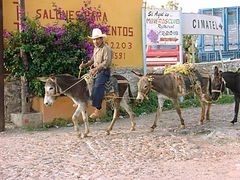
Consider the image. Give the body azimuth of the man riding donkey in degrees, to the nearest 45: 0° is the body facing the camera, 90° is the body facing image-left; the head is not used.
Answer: approximately 45°

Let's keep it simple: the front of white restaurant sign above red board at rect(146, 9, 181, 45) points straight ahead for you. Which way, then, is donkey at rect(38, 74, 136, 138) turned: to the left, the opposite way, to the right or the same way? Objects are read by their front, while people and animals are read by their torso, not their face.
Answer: to the right

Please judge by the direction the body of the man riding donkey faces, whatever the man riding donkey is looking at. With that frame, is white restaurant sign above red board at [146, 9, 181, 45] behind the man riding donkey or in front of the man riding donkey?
behind

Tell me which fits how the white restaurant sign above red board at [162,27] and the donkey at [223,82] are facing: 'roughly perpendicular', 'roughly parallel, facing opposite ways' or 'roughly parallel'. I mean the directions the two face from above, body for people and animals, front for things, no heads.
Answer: roughly perpendicular

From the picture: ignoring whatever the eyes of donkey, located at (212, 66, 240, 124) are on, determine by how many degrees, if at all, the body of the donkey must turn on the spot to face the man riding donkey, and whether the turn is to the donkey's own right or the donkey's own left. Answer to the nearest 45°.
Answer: approximately 45° to the donkey's own left

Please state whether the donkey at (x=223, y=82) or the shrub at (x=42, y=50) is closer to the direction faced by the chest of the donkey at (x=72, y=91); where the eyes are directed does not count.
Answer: the shrub

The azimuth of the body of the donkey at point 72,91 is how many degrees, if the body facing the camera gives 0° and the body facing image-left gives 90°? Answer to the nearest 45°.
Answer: approximately 90°

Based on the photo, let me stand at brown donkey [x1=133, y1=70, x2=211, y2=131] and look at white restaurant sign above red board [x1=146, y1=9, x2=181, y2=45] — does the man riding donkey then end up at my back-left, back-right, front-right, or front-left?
back-left

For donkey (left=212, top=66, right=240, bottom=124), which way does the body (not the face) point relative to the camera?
to the viewer's left

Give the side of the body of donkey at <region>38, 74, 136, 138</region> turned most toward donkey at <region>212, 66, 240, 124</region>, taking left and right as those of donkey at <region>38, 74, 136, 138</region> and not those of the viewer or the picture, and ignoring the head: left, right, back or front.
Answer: back
